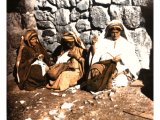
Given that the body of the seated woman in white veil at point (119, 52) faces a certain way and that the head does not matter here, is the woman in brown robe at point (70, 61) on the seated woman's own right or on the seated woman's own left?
on the seated woman's own right

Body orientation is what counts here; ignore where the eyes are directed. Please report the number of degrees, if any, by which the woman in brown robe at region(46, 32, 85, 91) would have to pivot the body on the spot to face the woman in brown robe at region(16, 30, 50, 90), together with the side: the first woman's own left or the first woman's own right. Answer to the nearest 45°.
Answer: approximately 45° to the first woman's own right

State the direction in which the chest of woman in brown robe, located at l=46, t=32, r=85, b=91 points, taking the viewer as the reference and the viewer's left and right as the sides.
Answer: facing the viewer and to the left of the viewer

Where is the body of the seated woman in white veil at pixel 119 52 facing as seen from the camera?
toward the camera

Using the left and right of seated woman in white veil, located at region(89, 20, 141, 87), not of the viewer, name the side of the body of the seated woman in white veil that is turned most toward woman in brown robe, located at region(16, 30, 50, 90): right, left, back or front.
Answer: right

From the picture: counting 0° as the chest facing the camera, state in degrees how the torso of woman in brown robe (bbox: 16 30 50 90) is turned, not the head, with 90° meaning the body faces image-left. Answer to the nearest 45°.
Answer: approximately 315°

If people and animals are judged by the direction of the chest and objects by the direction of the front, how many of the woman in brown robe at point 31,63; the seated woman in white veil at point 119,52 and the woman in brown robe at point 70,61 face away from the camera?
0

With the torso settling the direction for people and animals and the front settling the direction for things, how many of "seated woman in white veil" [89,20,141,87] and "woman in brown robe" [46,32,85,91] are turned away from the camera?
0

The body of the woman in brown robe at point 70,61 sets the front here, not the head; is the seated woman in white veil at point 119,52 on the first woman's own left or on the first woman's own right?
on the first woman's own left

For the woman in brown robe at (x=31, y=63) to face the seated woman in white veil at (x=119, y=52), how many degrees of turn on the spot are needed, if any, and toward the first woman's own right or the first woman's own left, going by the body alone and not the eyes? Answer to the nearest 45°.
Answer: approximately 45° to the first woman's own left
